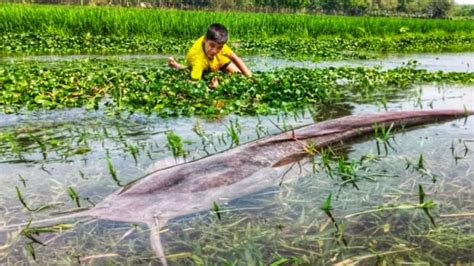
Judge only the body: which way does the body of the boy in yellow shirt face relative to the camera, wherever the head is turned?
toward the camera

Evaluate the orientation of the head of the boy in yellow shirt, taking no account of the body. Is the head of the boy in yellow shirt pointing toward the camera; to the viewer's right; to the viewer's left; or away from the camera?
toward the camera

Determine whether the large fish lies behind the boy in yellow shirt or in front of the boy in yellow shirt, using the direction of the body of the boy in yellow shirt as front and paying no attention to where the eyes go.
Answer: in front
